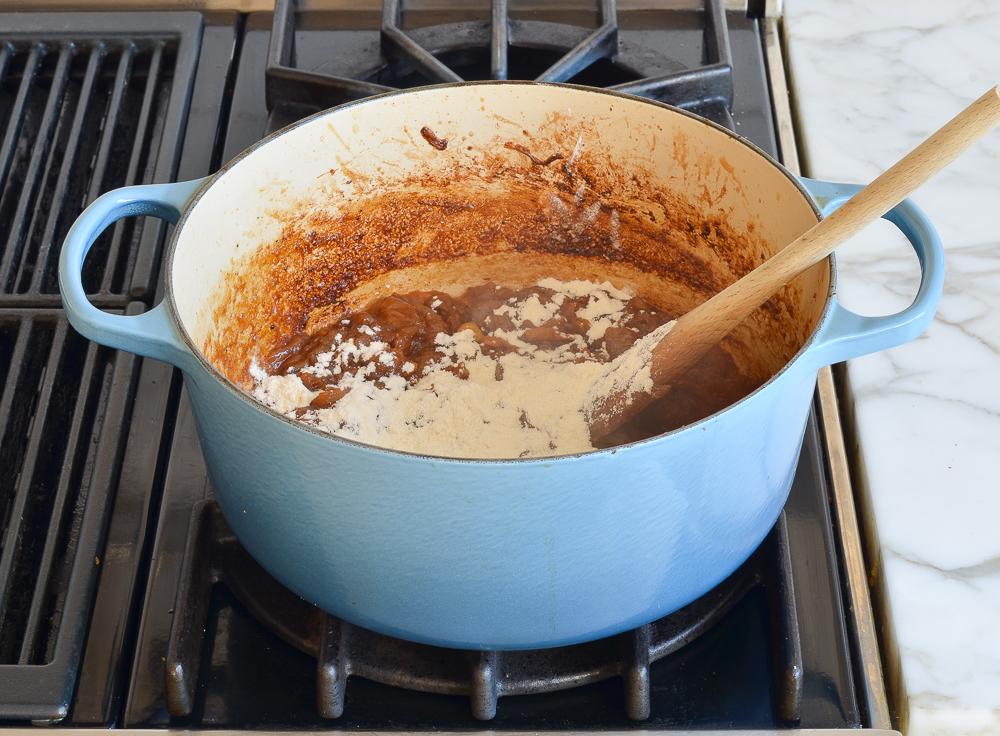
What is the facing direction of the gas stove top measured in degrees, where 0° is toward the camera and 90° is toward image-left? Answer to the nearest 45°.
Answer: approximately 0°
